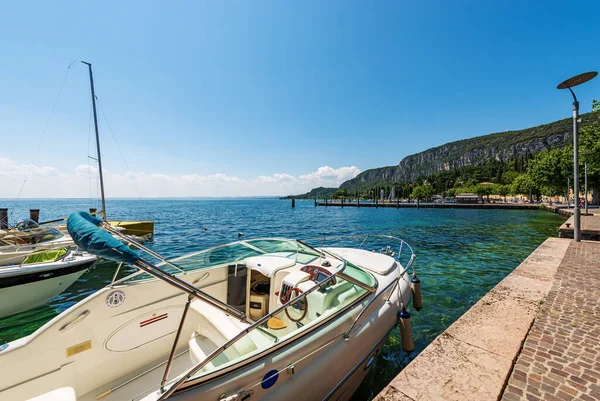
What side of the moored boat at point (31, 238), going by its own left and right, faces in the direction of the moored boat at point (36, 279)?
right

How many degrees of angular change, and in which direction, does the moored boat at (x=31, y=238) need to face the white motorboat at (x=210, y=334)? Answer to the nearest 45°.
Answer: approximately 90° to its right

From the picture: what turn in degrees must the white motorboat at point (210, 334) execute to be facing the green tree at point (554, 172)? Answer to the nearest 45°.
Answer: approximately 45° to its right

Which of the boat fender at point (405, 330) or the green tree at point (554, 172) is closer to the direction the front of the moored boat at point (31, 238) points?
the green tree

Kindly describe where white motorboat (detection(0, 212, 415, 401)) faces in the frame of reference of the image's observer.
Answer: facing away from the viewer and to the right of the viewer

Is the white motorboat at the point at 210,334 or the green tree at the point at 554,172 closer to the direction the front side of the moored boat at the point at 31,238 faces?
the green tree
